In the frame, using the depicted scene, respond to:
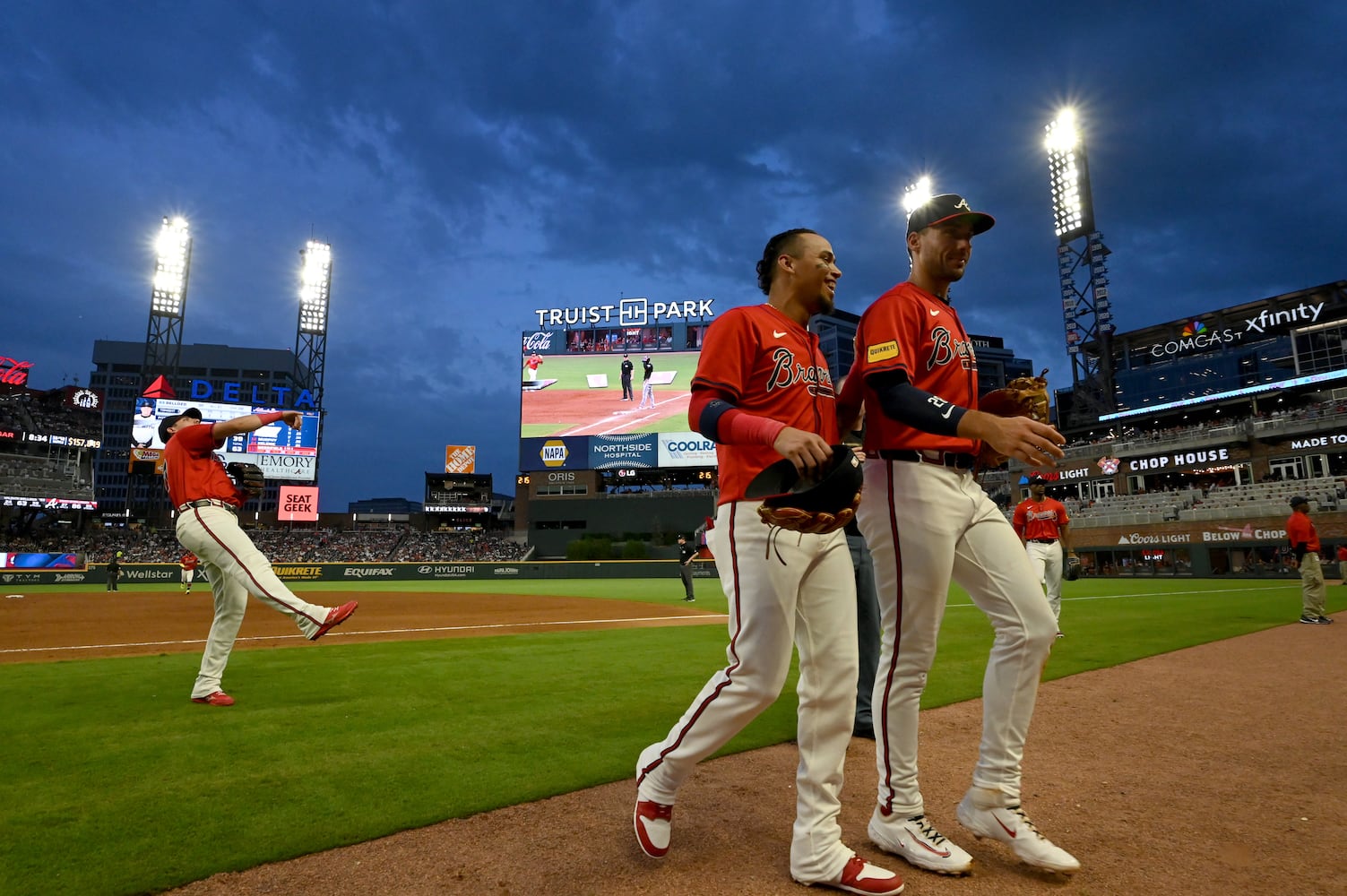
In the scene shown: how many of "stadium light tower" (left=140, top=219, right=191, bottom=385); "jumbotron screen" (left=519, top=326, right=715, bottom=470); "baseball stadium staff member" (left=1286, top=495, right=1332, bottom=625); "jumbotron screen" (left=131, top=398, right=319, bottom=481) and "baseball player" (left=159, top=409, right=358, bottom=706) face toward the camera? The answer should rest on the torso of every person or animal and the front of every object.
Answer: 3

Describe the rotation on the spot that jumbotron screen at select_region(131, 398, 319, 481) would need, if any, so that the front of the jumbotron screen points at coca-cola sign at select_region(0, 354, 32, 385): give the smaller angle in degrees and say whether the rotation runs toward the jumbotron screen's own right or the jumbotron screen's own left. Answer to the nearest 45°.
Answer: approximately 135° to the jumbotron screen's own right

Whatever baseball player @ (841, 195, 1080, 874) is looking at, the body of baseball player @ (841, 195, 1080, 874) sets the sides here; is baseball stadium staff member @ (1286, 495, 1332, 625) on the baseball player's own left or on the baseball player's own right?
on the baseball player's own left

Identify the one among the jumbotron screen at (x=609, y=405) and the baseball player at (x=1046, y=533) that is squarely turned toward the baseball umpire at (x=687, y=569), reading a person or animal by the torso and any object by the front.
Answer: the jumbotron screen

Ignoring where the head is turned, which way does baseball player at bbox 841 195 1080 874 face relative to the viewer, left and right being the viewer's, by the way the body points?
facing the viewer and to the right of the viewer

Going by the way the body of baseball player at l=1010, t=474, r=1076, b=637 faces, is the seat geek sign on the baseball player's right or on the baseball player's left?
on the baseball player's right

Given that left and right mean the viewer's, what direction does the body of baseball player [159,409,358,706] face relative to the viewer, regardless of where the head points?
facing to the right of the viewer
